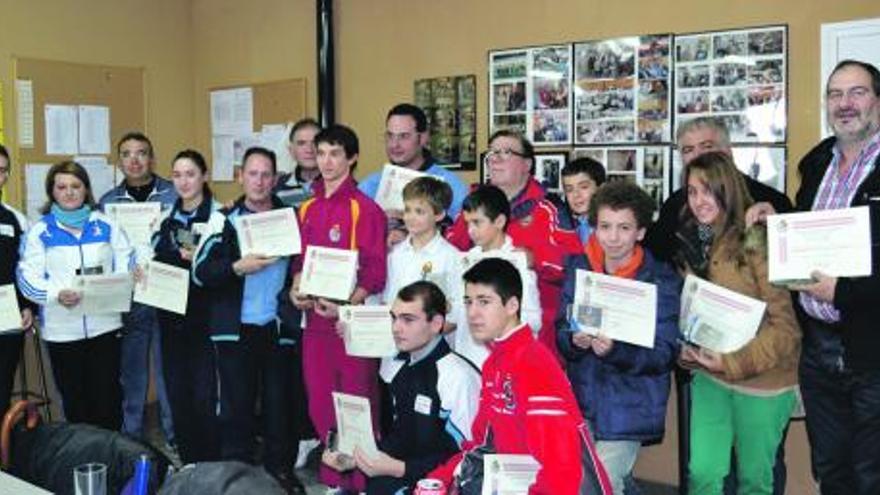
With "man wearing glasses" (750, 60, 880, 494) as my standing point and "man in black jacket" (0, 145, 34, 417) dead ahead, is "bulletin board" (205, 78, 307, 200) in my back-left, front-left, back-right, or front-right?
front-right

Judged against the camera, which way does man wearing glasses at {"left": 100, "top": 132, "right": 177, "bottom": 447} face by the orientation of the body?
toward the camera

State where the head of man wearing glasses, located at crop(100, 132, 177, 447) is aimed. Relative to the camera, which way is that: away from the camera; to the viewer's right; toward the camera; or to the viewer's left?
toward the camera

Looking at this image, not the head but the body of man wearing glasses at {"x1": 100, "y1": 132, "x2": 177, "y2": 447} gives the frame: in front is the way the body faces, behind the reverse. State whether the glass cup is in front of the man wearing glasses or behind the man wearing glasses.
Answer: in front

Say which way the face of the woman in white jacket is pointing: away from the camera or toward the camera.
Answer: toward the camera

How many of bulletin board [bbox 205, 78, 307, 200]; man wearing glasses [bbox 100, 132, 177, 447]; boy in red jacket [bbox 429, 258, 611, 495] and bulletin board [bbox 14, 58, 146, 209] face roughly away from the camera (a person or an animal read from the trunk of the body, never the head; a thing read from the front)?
0

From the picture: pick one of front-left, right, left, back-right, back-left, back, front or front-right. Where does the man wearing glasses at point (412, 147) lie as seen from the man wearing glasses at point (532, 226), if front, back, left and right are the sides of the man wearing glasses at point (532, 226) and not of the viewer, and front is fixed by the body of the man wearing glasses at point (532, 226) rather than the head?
right

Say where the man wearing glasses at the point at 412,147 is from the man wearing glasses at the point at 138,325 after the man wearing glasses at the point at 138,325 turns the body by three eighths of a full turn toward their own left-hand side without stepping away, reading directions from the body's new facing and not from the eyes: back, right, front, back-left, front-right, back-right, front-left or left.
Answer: right

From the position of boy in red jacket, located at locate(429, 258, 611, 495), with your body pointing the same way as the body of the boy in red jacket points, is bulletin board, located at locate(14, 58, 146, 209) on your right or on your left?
on your right

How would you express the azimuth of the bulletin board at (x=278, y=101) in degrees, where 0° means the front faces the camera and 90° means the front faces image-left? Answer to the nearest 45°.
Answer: approximately 45°

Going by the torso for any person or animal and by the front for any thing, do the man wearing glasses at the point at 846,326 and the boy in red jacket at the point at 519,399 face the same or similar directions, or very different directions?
same or similar directions

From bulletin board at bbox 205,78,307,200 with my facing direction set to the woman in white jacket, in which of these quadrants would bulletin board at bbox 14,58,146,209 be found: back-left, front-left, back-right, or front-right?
front-right

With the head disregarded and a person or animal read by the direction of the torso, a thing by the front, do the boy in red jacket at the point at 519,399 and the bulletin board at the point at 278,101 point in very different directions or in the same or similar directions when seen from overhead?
same or similar directions

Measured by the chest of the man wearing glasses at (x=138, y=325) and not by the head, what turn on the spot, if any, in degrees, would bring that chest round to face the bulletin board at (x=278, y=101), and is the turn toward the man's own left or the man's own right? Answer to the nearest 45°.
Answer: approximately 135° to the man's own left

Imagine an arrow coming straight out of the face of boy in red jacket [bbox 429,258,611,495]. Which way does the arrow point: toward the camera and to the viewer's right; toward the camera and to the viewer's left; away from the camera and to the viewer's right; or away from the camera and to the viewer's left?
toward the camera and to the viewer's left
